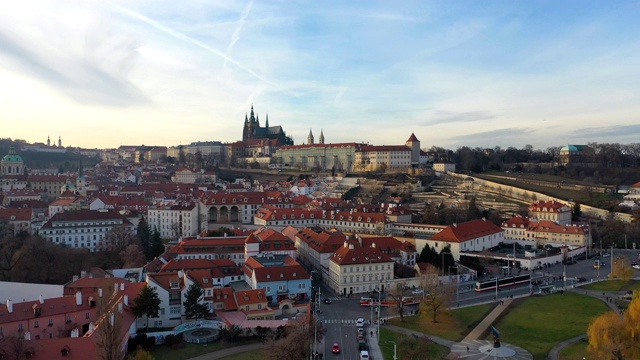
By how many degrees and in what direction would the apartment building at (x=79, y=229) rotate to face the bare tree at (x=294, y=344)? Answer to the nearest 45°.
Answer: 0° — it already faces it

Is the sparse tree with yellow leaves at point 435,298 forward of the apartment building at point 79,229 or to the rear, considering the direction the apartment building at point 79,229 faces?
forward

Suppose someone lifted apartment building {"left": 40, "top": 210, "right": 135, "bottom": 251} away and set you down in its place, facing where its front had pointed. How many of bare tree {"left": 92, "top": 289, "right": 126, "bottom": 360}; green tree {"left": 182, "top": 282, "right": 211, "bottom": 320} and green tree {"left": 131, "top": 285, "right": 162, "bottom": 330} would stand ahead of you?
3

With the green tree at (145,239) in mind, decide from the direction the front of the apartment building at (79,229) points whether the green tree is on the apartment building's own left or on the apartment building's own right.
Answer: on the apartment building's own left

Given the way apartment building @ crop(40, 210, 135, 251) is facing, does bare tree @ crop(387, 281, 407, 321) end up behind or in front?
in front

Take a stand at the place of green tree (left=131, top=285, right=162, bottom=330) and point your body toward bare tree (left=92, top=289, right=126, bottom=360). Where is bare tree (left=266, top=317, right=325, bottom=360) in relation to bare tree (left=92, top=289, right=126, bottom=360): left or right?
left

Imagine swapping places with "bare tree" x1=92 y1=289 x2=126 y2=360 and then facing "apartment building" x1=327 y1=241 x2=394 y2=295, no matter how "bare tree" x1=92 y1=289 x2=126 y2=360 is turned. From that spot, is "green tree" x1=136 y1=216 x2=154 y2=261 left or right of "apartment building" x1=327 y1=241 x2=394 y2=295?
left

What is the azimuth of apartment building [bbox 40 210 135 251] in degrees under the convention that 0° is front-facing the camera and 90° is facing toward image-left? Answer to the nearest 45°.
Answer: approximately 0°

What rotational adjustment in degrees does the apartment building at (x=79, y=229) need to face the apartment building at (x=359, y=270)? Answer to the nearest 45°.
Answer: approximately 45° to its left

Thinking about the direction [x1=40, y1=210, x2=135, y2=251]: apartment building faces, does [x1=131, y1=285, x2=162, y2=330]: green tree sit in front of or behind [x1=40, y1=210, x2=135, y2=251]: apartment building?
in front

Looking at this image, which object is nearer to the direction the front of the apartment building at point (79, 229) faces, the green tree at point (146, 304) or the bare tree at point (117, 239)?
the green tree

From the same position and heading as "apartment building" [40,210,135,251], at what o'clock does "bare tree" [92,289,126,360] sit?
The bare tree is roughly at 12 o'clock from the apartment building.
